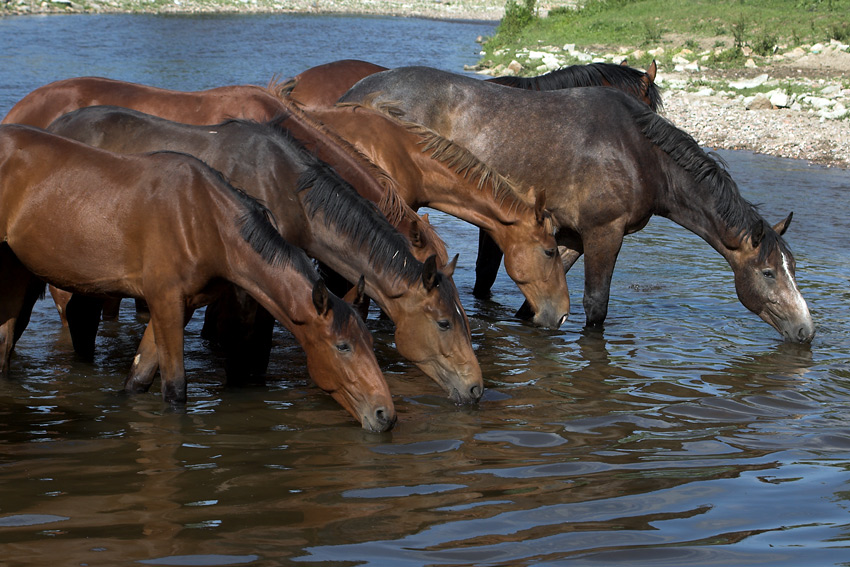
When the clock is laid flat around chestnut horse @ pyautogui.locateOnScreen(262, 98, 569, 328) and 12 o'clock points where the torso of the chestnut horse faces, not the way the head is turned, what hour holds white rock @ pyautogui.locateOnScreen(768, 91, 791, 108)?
The white rock is roughly at 10 o'clock from the chestnut horse.

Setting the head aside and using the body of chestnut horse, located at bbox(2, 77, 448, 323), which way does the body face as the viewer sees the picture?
to the viewer's right

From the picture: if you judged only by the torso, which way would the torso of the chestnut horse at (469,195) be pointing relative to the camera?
to the viewer's right

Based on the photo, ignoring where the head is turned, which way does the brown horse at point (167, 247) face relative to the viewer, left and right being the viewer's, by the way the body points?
facing to the right of the viewer

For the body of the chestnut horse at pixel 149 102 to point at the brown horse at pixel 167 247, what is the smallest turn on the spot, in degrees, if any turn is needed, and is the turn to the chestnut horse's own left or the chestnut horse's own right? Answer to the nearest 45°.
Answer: approximately 90° to the chestnut horse's own right

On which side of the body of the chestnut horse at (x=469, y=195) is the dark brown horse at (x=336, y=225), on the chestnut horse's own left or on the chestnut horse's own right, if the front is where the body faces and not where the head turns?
on the chestnut horse's own right

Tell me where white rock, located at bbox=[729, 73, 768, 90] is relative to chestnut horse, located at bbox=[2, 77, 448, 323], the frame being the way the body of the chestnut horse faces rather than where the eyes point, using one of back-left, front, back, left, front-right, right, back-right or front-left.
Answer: front-left

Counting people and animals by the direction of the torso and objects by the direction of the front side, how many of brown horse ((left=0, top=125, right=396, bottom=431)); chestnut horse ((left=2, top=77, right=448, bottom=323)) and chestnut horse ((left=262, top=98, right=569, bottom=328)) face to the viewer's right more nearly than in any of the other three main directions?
3

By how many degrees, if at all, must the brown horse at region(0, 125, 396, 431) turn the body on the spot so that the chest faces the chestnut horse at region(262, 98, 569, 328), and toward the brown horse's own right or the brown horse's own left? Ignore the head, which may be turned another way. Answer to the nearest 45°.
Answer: approximately 45° to the brown horse's own left
